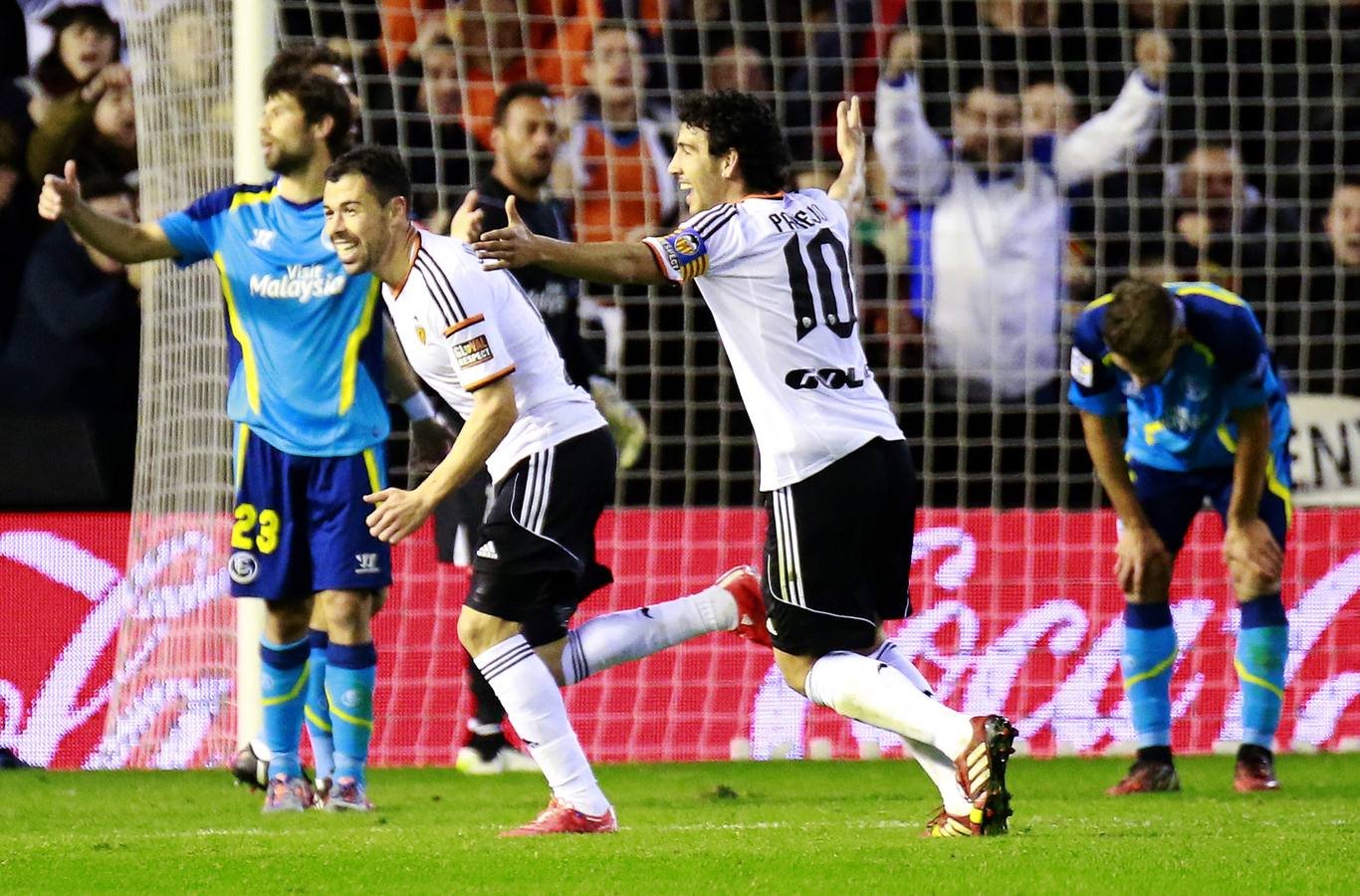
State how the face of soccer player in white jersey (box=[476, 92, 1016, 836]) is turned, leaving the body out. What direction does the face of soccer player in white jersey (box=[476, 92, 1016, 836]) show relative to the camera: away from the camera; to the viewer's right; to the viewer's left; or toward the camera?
to the viewer's left

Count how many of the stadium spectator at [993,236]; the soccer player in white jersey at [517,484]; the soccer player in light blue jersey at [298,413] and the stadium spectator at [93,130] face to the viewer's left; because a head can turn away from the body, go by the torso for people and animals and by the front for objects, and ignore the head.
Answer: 1

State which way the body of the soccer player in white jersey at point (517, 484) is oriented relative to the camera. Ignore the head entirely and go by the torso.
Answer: to the viewer's left

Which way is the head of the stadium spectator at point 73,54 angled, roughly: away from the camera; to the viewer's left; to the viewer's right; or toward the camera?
toward the camera

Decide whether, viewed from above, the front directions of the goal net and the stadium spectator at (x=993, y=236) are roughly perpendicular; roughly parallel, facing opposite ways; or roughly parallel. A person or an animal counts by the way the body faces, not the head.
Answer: roughly parallel

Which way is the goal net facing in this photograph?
toward the camera

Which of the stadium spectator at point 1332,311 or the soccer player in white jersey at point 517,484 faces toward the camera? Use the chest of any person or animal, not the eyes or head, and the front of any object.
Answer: the stadium spectator

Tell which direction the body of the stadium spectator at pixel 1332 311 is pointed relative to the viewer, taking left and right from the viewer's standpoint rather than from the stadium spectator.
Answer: facing the viewer

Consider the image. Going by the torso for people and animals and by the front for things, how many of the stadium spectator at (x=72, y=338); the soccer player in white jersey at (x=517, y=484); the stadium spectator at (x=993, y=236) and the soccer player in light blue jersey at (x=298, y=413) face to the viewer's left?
1

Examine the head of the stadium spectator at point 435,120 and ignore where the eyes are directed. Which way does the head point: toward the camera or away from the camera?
toward the camera

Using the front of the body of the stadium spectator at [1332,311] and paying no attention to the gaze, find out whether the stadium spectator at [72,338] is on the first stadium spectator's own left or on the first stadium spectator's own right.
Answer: on the first stadium spectator's own right

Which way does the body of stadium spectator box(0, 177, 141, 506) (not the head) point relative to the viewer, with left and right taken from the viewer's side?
facing the viewer and to the right of the viewer

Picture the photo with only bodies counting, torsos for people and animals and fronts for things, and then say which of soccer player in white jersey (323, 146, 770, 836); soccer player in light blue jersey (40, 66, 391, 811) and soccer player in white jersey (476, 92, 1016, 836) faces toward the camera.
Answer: the soccer player in light blue jersey

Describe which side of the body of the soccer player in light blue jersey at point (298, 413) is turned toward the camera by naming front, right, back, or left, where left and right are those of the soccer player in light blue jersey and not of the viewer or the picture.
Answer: front

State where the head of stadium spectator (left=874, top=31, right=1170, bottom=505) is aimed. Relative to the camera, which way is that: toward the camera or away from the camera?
toward the camera

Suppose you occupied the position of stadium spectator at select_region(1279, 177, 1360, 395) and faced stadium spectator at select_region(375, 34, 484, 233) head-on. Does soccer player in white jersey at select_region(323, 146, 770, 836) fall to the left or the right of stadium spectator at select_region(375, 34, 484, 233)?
left

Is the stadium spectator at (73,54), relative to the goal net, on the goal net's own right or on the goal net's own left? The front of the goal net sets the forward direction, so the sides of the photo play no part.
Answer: on the goal net's own right

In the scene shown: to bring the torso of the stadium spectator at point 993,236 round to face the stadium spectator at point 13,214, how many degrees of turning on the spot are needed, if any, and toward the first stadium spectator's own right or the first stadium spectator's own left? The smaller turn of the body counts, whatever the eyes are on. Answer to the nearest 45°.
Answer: approximately 90° to the first stadium spectator's own right
